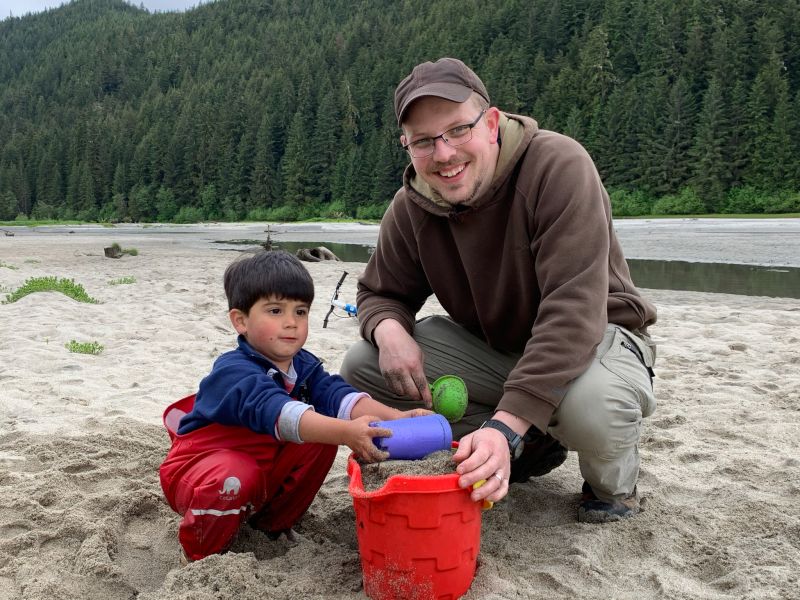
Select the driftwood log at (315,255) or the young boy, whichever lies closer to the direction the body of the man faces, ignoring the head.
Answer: the young boy

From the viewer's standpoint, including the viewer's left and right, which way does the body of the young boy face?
facing the viewer and to the right of the viewer

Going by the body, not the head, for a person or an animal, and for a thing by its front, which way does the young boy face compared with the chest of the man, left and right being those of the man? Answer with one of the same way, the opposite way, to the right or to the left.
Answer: to the left

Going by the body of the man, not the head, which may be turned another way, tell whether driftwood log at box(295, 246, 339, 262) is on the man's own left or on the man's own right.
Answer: on the man's own right

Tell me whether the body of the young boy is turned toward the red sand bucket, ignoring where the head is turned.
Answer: yes

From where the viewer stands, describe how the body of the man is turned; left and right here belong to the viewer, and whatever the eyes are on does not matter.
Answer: facing the viewer and to the left of the viewer

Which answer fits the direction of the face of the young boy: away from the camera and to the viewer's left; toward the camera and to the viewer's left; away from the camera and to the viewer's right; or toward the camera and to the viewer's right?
toward the camera and to the viewer's right

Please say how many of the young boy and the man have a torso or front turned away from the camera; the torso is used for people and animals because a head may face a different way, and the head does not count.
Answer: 0
